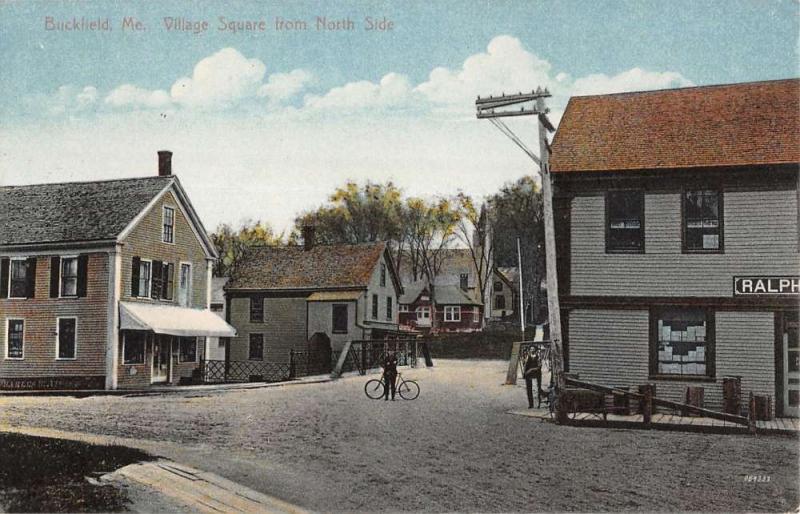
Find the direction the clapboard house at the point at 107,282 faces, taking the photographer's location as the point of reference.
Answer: facing the viewer and to the right of the viewer

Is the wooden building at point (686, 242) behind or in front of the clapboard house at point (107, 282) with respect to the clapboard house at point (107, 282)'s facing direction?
in front

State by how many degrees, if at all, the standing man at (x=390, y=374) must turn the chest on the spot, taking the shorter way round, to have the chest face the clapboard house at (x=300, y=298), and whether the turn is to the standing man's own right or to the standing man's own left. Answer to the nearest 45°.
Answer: approximately 135° to the standing man's own right

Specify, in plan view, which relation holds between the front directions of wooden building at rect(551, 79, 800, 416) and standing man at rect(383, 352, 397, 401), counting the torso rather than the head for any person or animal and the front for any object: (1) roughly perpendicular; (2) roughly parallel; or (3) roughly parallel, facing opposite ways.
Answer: roughly parallel

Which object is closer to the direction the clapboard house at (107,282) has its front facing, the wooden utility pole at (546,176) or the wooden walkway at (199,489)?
the wooden utility pole

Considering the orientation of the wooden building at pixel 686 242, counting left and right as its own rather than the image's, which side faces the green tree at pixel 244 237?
right

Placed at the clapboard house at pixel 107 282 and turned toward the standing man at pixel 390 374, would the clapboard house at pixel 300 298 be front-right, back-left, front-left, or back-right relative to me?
front-left

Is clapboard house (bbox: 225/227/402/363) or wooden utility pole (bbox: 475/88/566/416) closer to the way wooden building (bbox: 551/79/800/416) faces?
the wooden utility pole

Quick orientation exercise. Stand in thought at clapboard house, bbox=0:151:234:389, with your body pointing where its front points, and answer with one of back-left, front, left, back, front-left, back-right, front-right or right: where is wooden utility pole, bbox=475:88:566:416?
front

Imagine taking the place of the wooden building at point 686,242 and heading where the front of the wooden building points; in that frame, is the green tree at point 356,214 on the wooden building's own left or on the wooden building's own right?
on the wooden building's own right

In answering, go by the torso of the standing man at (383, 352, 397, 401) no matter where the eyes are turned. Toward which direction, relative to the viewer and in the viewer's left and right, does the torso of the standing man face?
facing the viewer
